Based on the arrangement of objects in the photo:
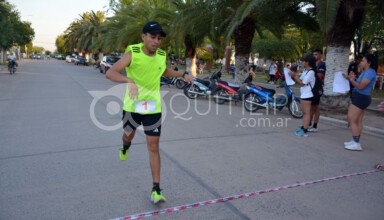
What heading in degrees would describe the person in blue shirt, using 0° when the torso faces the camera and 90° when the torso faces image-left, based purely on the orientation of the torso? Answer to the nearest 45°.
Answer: approximately 90°

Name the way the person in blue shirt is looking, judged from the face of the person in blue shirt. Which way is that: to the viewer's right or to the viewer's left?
to the viewer's left

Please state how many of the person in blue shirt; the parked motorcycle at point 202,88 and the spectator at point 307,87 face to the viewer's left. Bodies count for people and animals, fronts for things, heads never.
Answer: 2

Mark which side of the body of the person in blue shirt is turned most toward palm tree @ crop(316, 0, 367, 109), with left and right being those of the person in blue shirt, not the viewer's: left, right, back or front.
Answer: right

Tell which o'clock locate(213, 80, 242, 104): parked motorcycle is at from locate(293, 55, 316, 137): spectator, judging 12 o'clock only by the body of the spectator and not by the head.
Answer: The parked motorcycle is roughly at 2 o'clock from the spectator.
